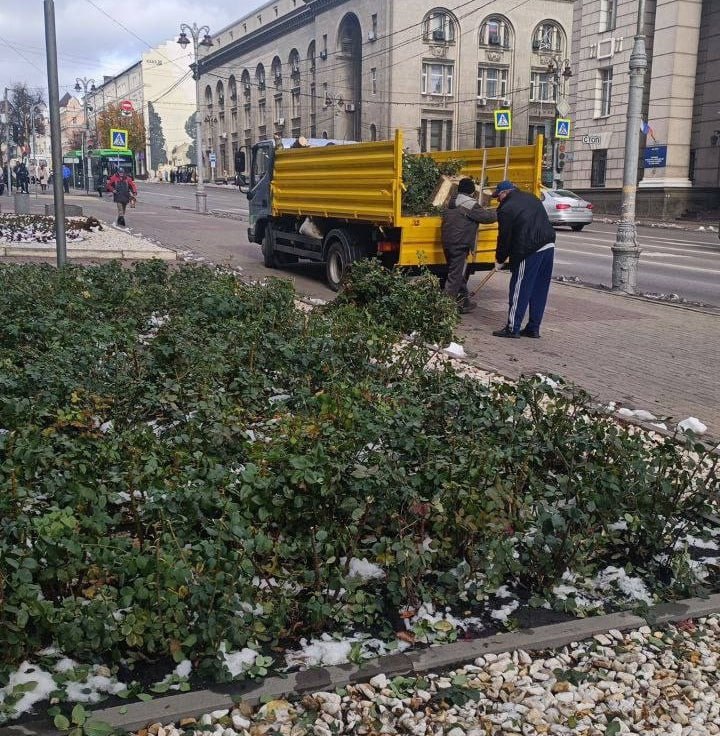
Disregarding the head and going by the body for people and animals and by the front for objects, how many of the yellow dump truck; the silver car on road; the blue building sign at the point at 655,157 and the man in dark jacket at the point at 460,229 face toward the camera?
1

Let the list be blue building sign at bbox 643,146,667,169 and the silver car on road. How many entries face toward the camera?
1

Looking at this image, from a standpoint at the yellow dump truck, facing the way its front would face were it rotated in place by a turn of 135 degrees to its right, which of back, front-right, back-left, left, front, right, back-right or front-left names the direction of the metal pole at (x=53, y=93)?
back

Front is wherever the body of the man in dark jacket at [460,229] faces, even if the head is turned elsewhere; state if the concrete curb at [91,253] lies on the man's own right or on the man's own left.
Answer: on the man's own left

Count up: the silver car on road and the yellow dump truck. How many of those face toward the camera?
0

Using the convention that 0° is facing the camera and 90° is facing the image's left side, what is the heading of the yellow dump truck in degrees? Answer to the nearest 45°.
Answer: approximately 135°

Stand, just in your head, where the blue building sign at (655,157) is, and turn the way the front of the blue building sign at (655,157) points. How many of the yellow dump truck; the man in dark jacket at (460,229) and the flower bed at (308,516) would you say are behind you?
0

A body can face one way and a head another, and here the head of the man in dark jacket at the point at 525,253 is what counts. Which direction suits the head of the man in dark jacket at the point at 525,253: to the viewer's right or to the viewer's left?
to the viewer's left

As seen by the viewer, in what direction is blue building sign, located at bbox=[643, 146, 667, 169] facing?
toward the camera

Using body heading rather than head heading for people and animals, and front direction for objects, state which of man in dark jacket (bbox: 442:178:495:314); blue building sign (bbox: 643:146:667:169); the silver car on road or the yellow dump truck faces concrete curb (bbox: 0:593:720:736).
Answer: the blue building sign

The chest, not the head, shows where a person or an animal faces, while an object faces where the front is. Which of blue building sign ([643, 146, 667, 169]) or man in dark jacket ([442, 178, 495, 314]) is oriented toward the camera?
the blue building sign

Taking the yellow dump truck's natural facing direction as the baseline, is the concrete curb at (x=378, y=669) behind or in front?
behind

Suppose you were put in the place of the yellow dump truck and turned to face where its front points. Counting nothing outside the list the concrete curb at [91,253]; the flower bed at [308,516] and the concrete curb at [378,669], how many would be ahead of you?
1

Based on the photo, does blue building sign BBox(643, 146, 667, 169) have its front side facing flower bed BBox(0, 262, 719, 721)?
yes

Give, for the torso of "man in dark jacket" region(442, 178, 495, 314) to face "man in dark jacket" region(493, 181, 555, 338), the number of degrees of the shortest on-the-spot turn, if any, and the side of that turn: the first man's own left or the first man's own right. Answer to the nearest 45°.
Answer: approximately 90° to the first man's own right
